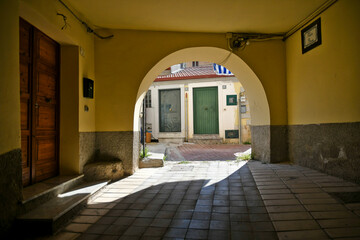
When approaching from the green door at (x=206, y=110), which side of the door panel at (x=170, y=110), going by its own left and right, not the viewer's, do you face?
left

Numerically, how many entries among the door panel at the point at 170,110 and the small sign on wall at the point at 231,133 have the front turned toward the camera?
2

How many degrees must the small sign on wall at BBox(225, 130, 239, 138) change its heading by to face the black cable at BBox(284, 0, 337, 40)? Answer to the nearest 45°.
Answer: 0° — it already faces it

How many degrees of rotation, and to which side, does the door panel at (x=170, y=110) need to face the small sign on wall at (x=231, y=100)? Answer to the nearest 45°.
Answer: approximately 90° to its left

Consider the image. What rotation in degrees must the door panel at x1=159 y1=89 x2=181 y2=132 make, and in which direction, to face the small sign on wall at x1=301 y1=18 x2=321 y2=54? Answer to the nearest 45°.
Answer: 0° — it already faces it
